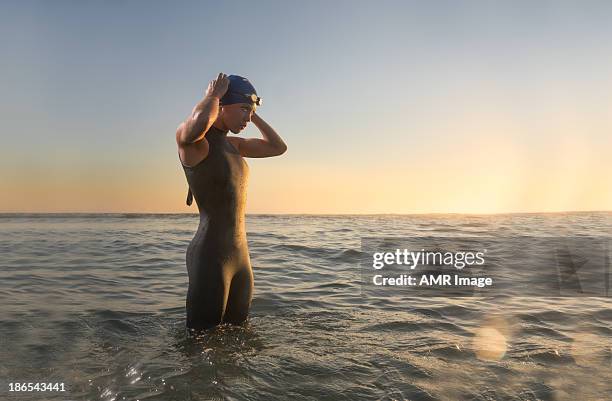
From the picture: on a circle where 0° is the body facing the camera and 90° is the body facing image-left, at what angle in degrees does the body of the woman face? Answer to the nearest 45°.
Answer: approximately 315°
